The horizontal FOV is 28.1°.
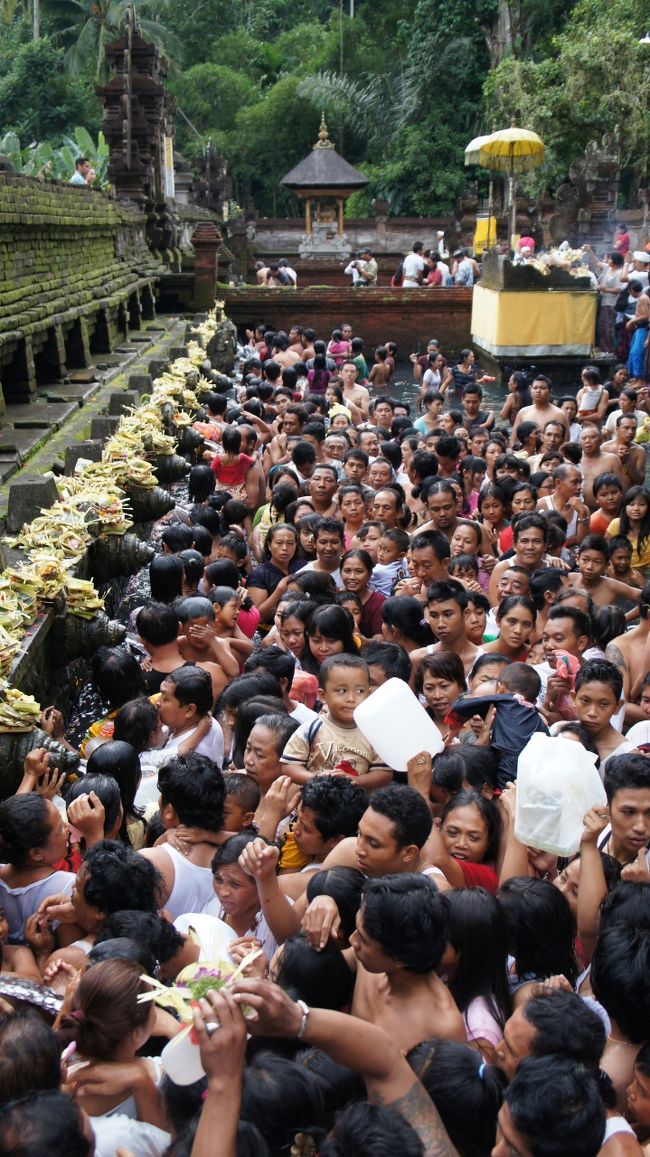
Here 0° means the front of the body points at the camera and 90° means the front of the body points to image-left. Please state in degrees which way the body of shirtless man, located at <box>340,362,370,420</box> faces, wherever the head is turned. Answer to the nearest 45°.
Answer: approximately 45°

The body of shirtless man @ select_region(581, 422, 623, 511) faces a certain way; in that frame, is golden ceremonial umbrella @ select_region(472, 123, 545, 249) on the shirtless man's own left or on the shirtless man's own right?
on the shirtless man's own right

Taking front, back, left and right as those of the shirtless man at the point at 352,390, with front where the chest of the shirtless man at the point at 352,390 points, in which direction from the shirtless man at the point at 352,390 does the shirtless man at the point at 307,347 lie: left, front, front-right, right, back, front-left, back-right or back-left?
back-right

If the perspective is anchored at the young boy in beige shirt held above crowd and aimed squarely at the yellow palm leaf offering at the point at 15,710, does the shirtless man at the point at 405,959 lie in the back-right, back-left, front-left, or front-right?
back-left

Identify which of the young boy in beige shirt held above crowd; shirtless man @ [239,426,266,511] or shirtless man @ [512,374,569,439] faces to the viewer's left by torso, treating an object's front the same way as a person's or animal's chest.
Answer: shirtless man @ [239,426,266,511]

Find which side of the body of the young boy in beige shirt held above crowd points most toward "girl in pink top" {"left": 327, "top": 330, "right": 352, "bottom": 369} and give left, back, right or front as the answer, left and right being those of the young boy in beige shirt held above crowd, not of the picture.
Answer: back

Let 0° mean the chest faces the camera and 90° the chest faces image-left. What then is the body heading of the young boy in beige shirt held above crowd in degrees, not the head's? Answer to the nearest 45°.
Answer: approximately 0°

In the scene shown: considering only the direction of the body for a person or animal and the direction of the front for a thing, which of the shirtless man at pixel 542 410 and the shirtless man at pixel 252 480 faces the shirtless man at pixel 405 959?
the shirtless man at pixel 542 410

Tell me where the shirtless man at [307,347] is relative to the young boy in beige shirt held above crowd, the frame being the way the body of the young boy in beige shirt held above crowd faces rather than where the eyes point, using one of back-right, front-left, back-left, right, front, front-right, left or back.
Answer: back

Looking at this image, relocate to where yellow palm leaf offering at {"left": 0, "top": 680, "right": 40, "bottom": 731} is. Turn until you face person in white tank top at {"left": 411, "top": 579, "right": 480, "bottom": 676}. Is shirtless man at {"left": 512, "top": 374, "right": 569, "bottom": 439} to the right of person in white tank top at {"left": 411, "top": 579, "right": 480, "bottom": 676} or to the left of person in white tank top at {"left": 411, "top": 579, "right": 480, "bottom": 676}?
left

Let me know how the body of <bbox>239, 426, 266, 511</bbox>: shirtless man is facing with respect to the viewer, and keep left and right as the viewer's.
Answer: facing to the left of the viewer

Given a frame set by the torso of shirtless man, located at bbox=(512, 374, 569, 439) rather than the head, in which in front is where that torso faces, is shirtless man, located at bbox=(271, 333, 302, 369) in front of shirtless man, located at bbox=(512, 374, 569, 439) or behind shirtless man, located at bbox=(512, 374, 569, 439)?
behind
